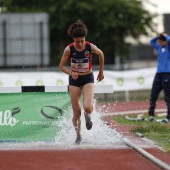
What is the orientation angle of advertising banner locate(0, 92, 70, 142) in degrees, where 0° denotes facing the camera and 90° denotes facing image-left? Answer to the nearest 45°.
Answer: approximately 0°

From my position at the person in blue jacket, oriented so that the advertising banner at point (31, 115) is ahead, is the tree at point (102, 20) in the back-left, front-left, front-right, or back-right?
back-right

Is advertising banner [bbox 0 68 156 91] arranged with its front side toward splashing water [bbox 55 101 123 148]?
yes

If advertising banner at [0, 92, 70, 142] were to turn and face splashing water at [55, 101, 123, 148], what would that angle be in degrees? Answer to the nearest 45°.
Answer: approximately 90° to its left

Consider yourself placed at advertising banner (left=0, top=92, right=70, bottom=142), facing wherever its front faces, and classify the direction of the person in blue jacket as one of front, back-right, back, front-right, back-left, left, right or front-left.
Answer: back-left

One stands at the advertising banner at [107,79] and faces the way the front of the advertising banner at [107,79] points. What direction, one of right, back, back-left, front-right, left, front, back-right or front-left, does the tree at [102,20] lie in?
back

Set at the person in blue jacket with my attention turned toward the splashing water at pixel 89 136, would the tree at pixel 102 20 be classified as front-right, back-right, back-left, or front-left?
back-right

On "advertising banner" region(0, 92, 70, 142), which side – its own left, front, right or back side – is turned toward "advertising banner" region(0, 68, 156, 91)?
back

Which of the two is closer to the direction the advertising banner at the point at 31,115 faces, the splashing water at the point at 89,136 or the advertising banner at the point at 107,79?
the splashing water

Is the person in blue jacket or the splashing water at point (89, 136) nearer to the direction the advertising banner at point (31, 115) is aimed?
the splashing water

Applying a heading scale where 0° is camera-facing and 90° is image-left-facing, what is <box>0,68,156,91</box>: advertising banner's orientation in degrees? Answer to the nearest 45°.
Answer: approximately 0°

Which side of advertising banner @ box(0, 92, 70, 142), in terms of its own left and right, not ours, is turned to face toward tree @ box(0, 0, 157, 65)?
back
